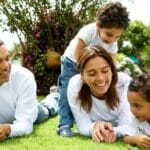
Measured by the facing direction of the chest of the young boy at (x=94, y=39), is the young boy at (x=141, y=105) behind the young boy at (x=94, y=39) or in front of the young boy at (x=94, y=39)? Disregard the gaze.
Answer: in front

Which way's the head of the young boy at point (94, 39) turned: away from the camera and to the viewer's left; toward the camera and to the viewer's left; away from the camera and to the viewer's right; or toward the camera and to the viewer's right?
toward the camera and to the viewer's right

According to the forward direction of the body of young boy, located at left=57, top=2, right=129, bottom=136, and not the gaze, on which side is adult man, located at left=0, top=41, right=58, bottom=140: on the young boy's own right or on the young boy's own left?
on the young boy's own right

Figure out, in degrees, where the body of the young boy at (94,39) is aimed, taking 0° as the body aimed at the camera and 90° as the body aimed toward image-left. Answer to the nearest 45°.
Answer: approximately 315°

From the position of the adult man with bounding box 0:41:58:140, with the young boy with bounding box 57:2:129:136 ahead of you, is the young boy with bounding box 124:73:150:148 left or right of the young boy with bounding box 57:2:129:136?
right

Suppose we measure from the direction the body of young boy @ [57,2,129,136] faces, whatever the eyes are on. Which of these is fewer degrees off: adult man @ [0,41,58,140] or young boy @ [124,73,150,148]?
the young boy
